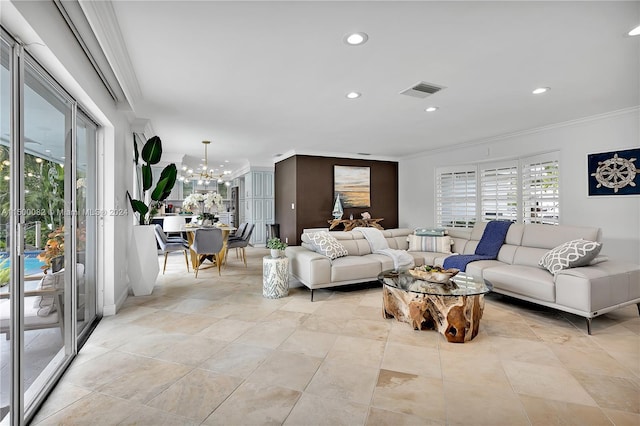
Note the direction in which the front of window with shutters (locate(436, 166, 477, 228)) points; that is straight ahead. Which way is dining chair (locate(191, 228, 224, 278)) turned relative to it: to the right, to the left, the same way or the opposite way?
to the right

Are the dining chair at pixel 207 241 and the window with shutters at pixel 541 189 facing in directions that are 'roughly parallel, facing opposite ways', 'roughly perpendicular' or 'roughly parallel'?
roughly perpendicular

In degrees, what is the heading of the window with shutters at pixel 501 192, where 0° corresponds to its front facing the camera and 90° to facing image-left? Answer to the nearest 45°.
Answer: approximately 45°

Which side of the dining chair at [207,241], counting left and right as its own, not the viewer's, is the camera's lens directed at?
back

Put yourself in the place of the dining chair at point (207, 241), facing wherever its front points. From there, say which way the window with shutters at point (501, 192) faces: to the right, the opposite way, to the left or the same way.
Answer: to the left

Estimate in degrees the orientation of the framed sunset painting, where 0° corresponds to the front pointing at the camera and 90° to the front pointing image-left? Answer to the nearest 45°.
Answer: approximately 0°

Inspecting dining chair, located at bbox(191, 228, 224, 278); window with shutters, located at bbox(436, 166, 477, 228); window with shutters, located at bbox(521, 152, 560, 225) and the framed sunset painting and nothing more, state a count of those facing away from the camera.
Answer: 1

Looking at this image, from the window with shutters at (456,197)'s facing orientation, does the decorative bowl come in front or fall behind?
in front

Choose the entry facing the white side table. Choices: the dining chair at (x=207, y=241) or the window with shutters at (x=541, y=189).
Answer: the window with shutters

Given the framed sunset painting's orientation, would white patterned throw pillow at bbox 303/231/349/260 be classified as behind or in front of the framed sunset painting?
in front

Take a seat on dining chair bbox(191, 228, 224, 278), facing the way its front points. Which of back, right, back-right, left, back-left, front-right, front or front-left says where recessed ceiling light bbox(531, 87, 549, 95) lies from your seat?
back-right

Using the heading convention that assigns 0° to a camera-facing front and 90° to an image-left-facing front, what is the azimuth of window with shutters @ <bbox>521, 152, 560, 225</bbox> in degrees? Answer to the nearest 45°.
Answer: approximately 45°

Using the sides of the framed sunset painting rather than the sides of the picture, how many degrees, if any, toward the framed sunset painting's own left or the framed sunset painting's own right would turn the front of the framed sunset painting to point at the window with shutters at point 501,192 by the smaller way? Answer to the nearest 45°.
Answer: approximately 45° to the framed sunset painting's own left

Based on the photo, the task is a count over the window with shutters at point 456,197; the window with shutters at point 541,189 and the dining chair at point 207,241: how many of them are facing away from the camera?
1

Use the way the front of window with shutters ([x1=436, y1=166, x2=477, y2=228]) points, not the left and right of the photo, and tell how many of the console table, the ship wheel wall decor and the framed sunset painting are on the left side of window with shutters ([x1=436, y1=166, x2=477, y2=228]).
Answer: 1
